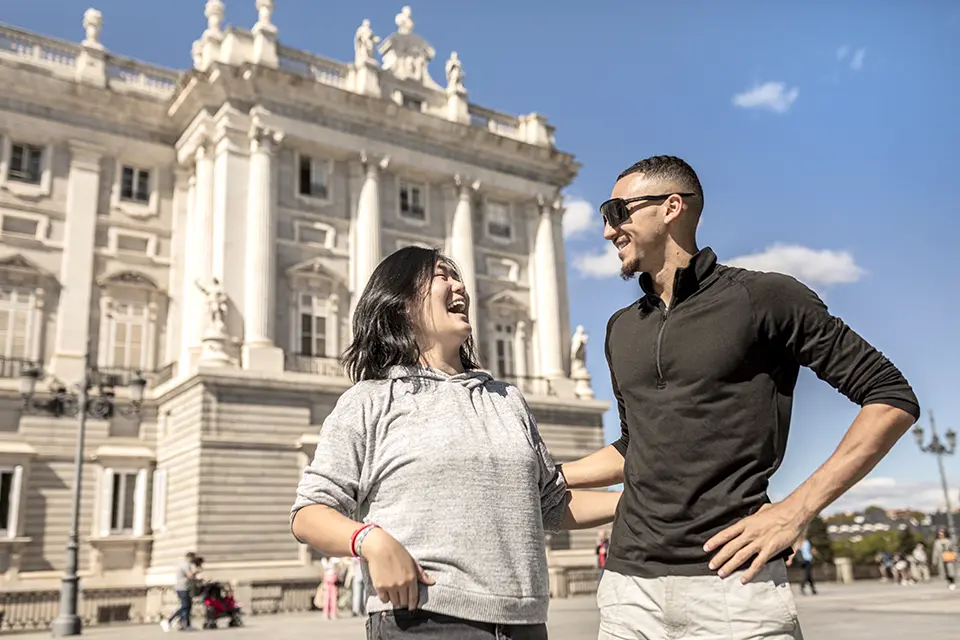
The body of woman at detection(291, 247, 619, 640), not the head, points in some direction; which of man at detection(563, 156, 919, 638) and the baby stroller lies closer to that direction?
the man

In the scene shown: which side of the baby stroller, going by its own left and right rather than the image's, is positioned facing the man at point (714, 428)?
right

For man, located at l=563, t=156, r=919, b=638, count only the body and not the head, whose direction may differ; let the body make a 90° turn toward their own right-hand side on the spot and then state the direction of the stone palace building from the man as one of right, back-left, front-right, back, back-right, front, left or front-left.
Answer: front

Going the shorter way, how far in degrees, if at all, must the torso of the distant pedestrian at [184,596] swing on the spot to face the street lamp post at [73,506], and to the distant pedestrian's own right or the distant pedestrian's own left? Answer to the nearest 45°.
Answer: approximately 180°

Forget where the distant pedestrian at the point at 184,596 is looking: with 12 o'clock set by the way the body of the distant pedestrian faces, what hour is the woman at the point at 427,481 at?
The woman is roughly at 3 o'clock from the distant pedestrian.

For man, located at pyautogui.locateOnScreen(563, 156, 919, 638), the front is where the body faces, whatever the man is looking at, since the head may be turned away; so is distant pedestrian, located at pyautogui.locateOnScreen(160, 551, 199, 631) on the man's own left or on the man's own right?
on the man's own right

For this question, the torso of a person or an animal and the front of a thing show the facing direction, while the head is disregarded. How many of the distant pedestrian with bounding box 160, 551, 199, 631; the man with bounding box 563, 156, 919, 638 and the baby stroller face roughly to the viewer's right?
2

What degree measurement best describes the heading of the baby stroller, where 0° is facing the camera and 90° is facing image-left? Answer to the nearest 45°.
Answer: approximately 270°

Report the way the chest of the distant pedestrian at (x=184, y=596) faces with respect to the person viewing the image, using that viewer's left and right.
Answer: facing to the right of the viewer

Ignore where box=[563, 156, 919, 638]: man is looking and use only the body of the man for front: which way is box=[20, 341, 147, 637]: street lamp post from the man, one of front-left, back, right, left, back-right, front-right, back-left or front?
right

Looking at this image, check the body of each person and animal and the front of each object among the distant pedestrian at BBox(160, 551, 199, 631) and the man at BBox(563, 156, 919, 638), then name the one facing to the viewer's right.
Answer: the distant pedestrian

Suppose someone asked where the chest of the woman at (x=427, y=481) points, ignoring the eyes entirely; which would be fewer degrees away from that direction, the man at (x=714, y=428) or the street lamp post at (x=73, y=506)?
the man

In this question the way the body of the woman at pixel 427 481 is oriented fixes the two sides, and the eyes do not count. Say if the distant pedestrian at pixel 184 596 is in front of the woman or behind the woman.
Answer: behind

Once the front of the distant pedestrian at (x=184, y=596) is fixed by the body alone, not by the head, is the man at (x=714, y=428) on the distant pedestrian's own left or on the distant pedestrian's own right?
on the distant pedestrian's own right

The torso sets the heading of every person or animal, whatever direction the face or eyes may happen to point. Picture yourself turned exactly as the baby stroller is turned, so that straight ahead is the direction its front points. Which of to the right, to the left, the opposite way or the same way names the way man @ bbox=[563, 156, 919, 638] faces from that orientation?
the opposite way
